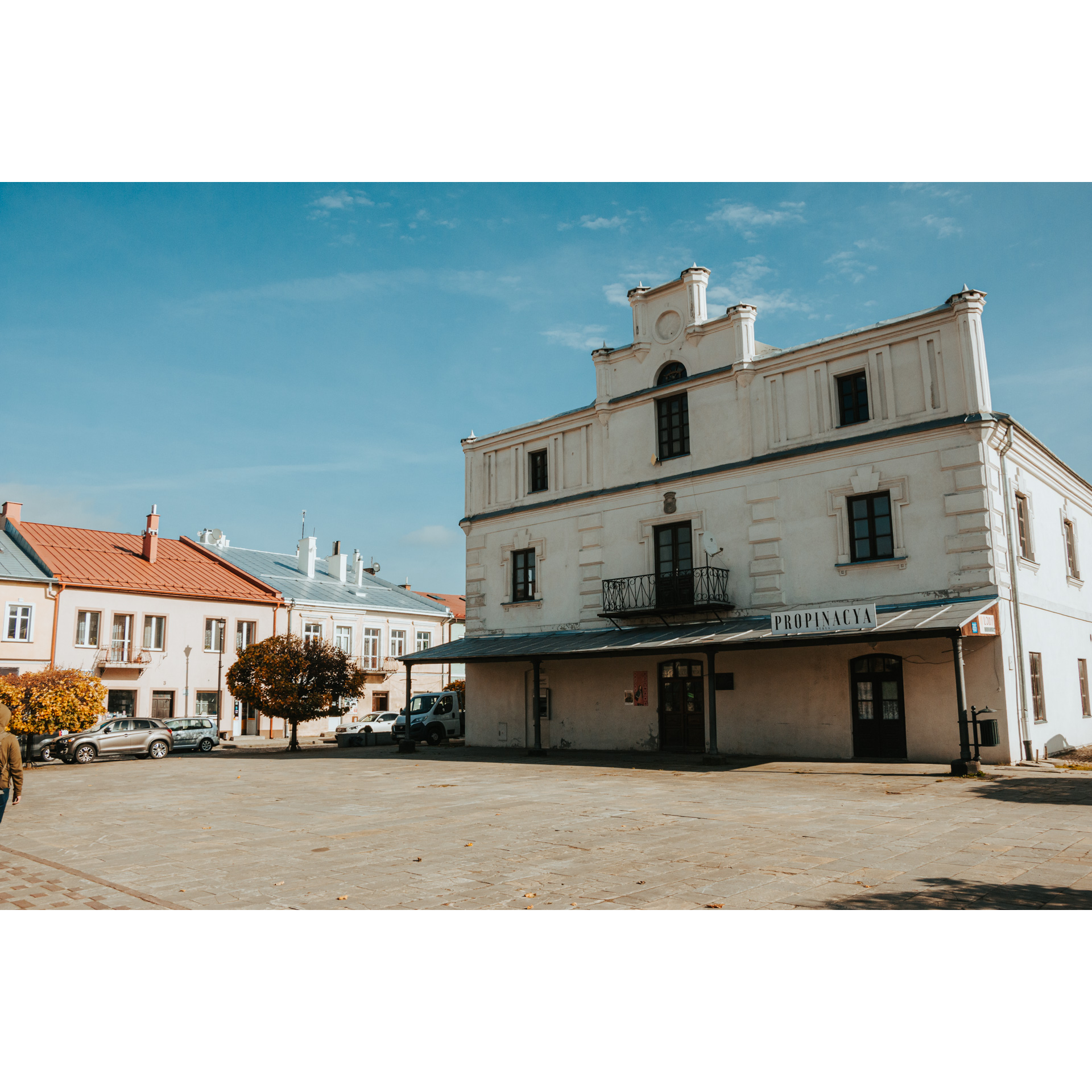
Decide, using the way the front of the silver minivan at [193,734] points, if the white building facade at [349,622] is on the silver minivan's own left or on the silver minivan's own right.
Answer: on the silver minivan's own right

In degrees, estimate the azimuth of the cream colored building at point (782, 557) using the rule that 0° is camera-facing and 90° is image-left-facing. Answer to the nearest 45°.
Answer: approximately 45°

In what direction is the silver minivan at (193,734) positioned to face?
to the viewer's left

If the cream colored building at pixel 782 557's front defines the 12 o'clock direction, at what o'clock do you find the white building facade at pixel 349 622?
The white building facade is roughly at 3 o'clock from the cream colored building.

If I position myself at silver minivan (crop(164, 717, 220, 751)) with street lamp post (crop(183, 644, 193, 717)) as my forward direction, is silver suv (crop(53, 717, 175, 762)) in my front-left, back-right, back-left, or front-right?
back-left

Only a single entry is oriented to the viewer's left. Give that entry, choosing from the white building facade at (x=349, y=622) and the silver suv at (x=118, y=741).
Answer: the silver suv

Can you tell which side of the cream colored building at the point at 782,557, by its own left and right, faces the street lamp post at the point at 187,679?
right

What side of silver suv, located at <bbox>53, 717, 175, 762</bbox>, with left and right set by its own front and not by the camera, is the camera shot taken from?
left

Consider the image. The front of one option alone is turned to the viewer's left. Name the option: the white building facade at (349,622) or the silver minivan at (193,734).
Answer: the silver minivan

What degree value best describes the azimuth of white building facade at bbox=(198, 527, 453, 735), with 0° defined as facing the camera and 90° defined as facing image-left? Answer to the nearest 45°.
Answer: approximately 315°
